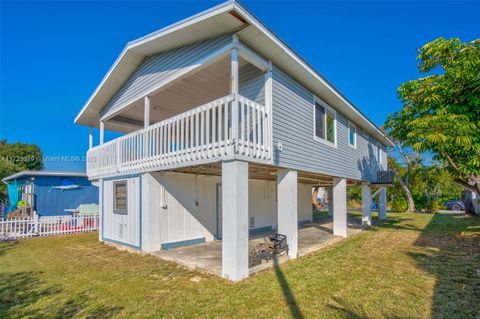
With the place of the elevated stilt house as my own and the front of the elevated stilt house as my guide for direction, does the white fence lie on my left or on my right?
on my right

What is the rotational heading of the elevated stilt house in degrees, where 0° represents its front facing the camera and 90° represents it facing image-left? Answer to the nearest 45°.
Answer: approximately 45°

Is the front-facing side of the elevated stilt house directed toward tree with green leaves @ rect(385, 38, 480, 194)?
no

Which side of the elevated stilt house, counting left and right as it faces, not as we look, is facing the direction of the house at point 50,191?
right

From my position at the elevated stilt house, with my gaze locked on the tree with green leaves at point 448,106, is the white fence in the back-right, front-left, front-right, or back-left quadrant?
back-left

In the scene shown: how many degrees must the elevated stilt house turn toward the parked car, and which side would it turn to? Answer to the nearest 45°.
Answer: approximately 180°
